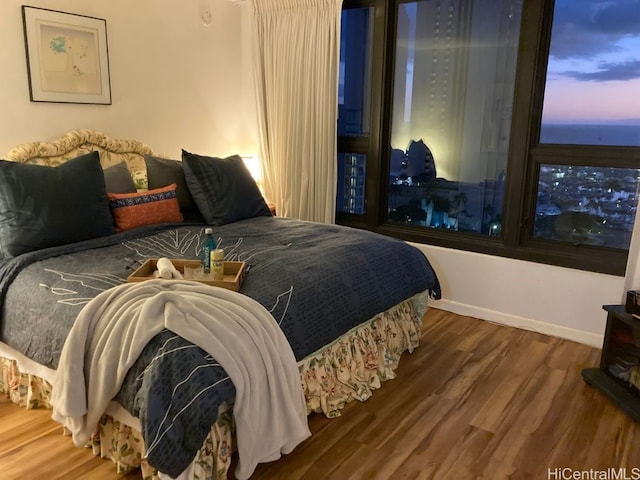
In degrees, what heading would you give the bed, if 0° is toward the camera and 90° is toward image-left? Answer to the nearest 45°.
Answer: approximately 315°

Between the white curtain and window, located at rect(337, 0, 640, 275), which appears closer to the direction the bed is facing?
the window

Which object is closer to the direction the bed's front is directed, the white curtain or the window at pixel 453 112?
the window

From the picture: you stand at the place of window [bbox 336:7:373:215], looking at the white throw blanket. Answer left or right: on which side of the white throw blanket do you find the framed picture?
right

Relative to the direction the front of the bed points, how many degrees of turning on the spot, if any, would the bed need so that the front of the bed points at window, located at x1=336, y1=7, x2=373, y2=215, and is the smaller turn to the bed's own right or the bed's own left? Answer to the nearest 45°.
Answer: approximately 90° to the bed's own left

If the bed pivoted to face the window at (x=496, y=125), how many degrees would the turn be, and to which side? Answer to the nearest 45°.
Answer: approximately 45° to its left

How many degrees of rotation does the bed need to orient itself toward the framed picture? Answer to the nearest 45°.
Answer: approximately 180°

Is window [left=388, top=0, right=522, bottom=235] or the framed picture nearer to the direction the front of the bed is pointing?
the window

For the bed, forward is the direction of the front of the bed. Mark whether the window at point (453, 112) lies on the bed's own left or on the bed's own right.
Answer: on the bed's own left
